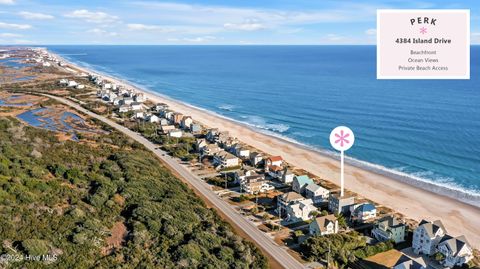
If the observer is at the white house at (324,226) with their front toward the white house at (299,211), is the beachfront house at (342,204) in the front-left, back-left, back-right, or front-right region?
front-right

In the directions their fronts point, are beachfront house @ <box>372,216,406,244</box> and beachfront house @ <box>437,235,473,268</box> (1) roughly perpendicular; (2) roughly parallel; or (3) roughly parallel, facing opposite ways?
roughly parallel

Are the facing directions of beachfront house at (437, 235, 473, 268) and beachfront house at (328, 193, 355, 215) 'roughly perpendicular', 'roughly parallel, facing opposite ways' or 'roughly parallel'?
roughly parallel

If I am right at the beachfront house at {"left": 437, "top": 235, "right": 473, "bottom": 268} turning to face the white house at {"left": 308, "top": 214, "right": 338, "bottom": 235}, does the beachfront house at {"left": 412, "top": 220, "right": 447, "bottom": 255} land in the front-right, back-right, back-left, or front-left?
front-right

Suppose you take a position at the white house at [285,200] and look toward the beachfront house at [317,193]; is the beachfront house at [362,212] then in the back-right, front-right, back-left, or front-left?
front-right
